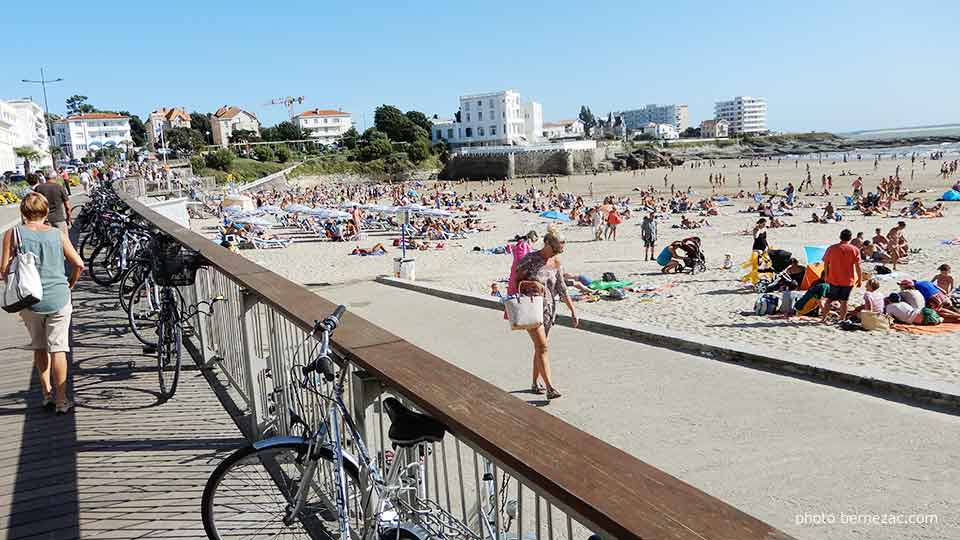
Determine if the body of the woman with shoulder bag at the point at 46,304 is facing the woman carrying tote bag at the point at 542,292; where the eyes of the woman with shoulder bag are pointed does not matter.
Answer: no

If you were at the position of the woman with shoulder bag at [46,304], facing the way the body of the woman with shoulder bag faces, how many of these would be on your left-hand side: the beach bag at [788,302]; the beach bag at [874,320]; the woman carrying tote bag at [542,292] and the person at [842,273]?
0

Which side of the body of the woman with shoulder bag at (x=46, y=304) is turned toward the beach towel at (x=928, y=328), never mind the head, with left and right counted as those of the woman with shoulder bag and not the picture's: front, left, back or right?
right

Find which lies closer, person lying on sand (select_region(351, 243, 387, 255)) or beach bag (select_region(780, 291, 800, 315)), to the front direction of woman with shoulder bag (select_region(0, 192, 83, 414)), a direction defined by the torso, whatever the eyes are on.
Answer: the person lying on sand

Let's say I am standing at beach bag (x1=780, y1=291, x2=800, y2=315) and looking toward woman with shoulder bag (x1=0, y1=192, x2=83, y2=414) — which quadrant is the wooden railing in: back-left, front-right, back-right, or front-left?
front-left

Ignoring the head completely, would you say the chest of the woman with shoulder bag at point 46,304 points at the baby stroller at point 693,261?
no

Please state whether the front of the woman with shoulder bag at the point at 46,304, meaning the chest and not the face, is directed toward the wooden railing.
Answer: no

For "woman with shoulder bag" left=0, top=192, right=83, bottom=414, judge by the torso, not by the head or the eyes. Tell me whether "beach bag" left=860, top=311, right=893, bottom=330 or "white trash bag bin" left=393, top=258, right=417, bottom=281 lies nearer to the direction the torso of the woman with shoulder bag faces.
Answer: the white trash bag bin

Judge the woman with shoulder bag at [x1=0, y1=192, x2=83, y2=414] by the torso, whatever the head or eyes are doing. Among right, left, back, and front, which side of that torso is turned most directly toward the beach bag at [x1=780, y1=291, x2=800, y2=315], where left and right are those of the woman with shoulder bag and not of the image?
right

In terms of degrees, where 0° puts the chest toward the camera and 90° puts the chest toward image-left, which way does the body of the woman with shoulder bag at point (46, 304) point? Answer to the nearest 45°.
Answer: approximately 180°
